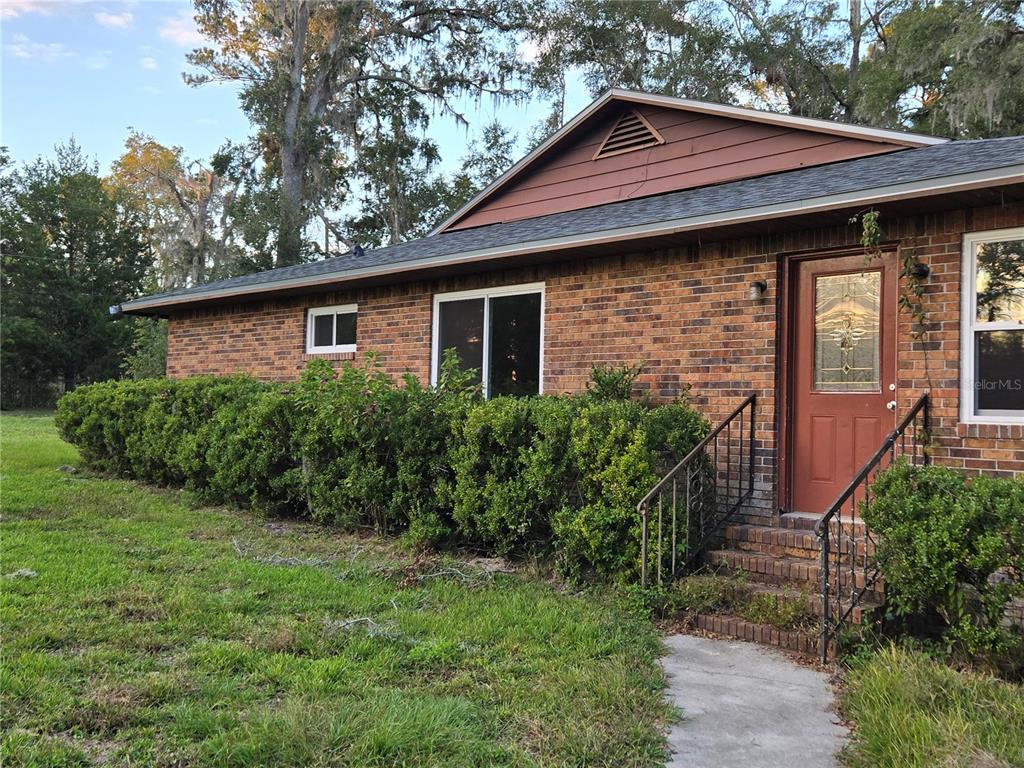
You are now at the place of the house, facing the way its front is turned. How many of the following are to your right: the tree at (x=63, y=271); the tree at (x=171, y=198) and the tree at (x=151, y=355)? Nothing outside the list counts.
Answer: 3

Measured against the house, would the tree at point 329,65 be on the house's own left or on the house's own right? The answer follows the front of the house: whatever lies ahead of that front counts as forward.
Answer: on the house's own right

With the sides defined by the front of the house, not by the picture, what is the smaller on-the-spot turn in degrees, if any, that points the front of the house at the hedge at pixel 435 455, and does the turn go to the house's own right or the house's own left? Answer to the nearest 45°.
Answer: approximately 45° to the house's own right

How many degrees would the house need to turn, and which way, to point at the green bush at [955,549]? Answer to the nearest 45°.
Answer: approximately 45° to its left

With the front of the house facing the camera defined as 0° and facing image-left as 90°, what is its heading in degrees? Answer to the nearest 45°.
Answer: approximately 45°

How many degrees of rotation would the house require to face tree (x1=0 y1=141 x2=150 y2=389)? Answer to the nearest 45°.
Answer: approximately 90° to its right

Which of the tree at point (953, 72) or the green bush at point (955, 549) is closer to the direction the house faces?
the green bush

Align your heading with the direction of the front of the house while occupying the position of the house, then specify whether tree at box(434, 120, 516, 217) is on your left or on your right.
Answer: on your right

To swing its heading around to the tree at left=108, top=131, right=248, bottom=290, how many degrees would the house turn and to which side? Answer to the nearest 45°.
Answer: approximately 90° to its right

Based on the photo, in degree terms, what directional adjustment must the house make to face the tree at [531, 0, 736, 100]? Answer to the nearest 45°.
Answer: approximately 135° to its right
